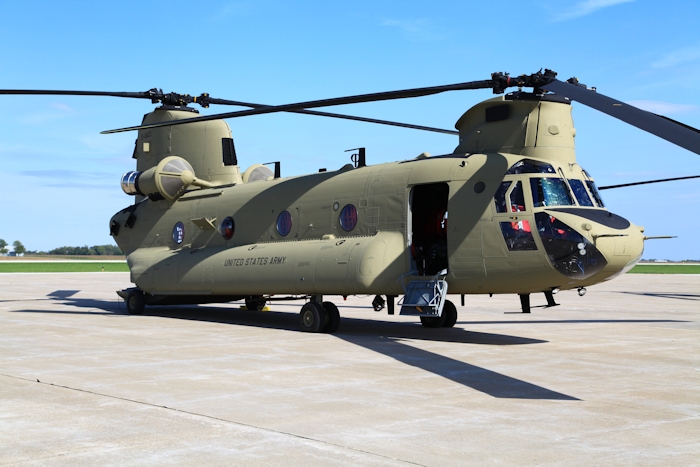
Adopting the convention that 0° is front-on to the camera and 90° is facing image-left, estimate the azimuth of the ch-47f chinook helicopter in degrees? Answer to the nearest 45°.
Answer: approximately 315°
